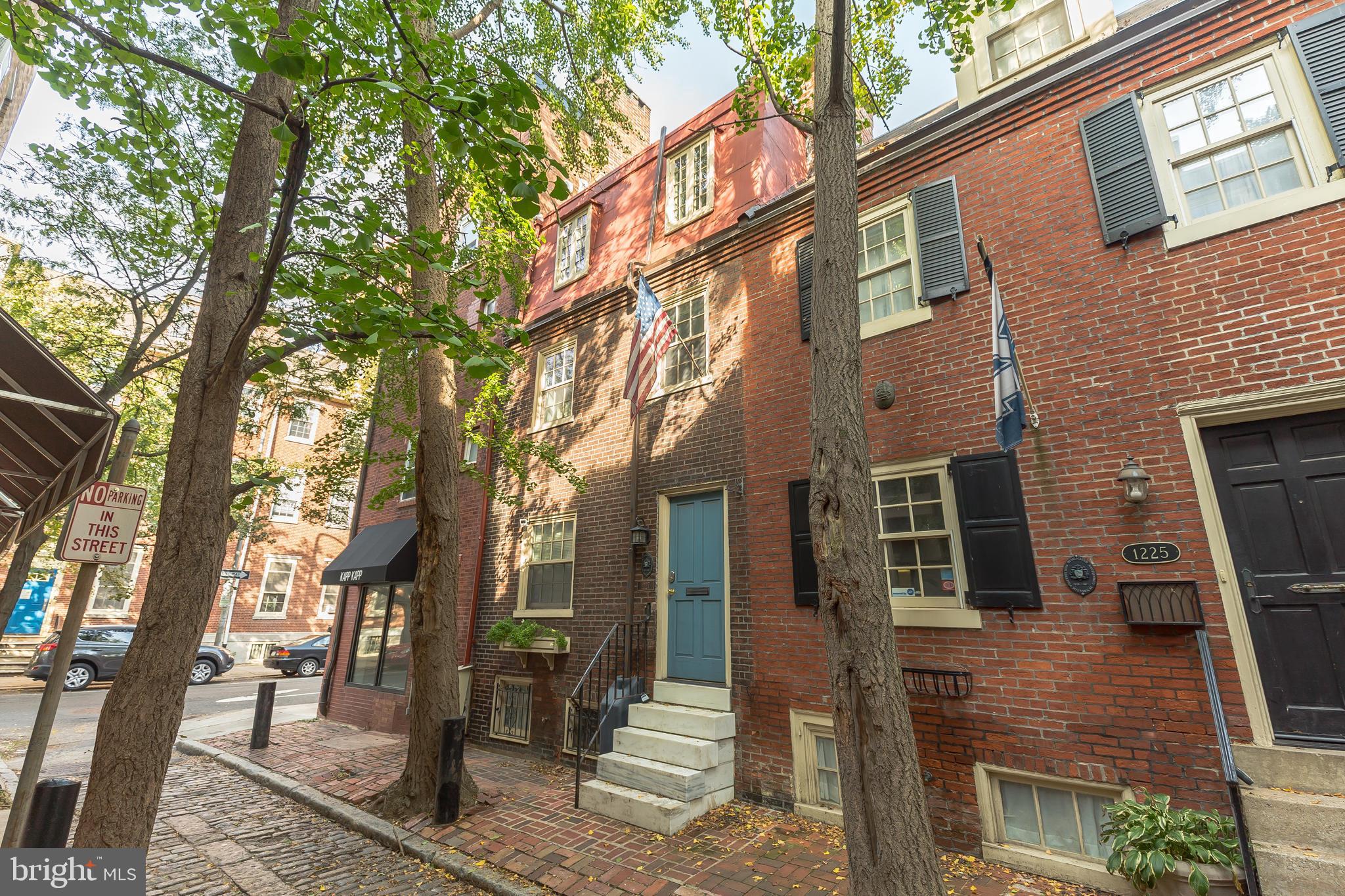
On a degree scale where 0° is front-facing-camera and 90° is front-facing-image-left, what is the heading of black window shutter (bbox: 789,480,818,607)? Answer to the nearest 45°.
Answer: approximately 45°

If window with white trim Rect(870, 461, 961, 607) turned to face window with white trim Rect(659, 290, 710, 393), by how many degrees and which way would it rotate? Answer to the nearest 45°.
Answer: approximately 45° to its right

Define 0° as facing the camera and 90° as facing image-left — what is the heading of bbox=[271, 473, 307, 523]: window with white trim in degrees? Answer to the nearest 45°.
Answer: approximately 0°

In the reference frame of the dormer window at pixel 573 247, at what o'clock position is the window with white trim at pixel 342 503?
The window with white trim is roughly at 3 o'clock from the dormer window.

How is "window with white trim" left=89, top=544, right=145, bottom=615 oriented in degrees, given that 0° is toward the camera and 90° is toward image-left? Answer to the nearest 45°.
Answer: approximately 0°

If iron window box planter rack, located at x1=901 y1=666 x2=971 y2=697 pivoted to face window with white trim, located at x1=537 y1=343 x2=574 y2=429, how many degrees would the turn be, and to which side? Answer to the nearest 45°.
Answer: approximately 45° to its right
